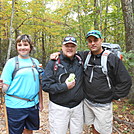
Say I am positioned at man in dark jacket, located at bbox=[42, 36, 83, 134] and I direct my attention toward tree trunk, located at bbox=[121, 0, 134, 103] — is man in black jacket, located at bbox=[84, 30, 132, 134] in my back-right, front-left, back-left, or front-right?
front-right

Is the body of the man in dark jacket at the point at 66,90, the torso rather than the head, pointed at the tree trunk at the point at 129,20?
no

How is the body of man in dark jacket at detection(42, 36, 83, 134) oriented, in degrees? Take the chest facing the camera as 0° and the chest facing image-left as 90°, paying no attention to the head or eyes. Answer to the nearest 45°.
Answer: approximately 0°

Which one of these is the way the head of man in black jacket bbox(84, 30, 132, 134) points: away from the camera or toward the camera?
toward the camera

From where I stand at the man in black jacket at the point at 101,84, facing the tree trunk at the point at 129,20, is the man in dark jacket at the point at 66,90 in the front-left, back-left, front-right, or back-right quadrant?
back-left
